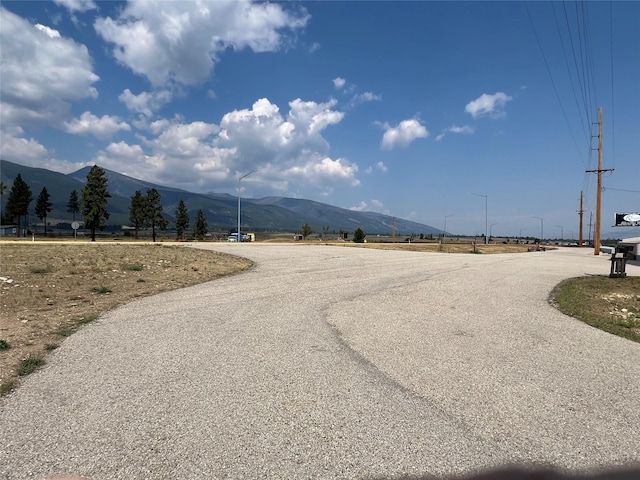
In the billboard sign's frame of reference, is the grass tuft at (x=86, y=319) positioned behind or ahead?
ahead

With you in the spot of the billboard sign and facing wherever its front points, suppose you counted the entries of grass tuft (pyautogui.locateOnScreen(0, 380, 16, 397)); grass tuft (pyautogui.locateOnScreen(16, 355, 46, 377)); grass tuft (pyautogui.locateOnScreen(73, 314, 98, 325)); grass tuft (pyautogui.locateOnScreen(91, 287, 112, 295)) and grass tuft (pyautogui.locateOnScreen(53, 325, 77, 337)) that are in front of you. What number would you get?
5

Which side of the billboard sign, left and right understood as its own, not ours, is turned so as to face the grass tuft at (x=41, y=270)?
front

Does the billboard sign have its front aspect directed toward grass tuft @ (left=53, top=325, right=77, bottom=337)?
yes

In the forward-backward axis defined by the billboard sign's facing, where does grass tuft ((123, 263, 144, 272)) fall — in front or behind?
in front

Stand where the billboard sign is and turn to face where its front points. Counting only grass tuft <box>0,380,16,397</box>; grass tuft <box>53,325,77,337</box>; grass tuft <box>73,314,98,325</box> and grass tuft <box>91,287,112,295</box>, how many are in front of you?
4

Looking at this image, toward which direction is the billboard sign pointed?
toward the camera

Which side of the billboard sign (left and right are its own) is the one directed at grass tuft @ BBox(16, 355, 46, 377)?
front
